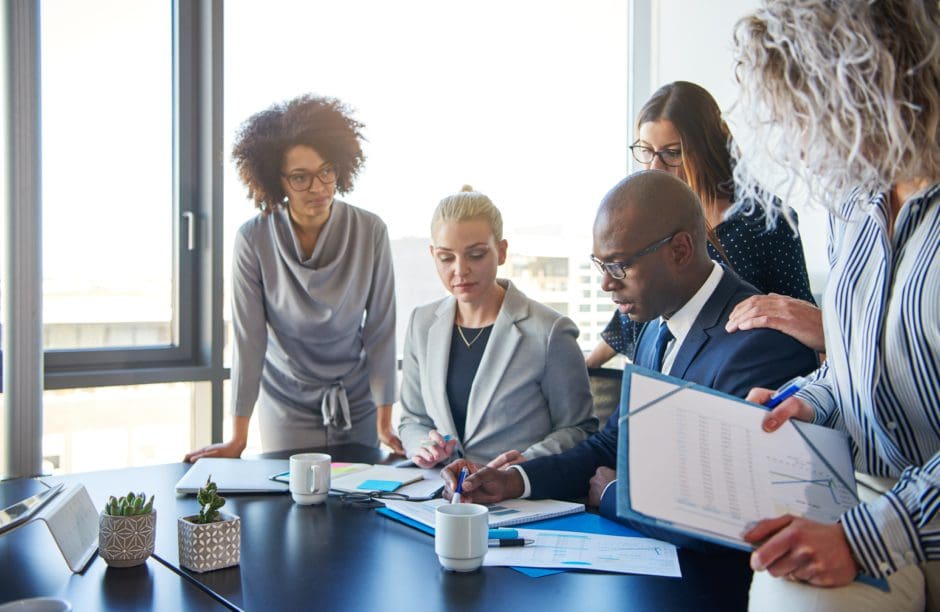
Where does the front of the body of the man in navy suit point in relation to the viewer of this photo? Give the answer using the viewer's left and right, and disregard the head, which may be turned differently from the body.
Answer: facing the viewer and to the left of the viewer

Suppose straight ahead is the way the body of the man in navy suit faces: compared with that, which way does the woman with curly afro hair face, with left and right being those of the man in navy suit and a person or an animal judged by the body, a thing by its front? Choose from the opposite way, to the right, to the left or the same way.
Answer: to the left

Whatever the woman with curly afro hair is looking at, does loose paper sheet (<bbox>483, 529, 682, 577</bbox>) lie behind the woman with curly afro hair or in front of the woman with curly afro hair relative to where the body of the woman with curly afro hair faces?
in front

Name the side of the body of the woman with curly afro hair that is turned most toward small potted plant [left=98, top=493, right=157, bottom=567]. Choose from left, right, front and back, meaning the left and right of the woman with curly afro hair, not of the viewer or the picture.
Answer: front

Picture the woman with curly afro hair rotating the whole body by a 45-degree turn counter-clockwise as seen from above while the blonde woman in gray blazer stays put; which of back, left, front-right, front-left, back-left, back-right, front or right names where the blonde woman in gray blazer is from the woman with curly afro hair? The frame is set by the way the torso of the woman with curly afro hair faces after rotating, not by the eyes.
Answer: front

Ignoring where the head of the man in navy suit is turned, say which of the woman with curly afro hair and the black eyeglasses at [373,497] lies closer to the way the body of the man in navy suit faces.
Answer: the black eyeglasses

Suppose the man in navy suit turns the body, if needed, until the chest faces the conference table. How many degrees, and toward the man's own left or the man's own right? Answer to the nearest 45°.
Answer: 0° — they already face it

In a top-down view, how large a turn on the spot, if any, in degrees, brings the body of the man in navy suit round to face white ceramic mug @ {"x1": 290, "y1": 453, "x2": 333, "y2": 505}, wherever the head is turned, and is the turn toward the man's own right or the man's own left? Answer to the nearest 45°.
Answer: approximately 45° to the man's own right

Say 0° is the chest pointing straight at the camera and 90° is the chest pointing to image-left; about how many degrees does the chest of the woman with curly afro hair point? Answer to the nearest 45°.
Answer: approximately 0°

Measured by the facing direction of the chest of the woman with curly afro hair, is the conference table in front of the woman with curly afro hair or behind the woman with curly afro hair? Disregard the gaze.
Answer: in front

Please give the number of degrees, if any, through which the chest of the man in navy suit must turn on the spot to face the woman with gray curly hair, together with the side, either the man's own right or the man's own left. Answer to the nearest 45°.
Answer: approximately 45° to the man's own left

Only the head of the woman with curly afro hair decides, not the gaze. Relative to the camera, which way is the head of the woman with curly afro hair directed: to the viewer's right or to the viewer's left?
to the viewer's right

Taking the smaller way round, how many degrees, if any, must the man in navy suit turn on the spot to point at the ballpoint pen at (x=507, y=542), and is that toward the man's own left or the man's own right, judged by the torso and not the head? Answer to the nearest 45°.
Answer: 0° — they already face it

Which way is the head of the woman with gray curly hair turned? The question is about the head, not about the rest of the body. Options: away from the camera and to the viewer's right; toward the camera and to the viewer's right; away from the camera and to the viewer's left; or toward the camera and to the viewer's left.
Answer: away from the camera and to the viewer's left

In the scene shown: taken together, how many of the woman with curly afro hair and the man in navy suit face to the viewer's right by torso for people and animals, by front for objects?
0
